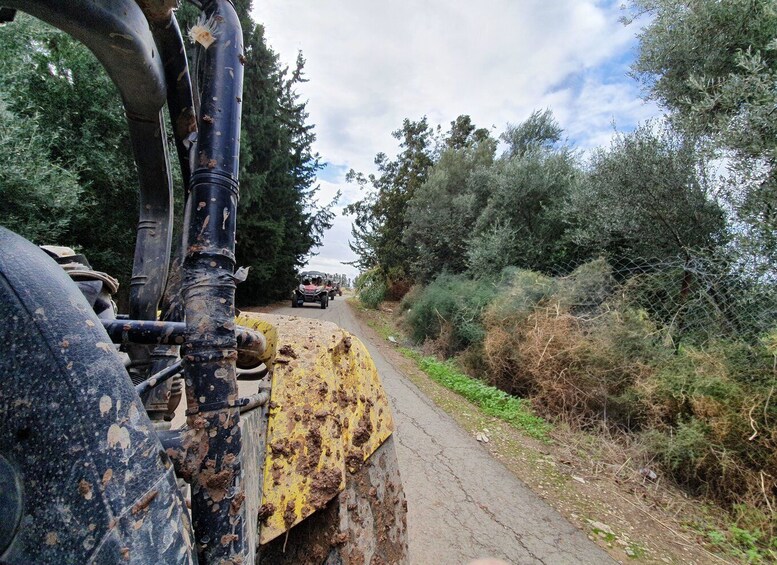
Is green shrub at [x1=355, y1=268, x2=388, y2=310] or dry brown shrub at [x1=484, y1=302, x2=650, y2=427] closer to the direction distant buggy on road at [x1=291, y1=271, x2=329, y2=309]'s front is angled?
the dry brown shrub

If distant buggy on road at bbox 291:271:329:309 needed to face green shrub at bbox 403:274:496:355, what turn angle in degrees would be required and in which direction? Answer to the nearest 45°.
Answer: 0° — it already faces it

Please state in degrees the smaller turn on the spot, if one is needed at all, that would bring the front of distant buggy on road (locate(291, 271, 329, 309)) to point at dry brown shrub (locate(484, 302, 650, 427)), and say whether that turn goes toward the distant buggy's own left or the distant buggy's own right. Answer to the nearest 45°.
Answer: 0° — it already faces it

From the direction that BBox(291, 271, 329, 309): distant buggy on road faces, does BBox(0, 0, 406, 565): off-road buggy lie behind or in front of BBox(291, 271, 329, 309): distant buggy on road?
in front

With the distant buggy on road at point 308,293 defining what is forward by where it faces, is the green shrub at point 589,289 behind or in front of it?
in front
